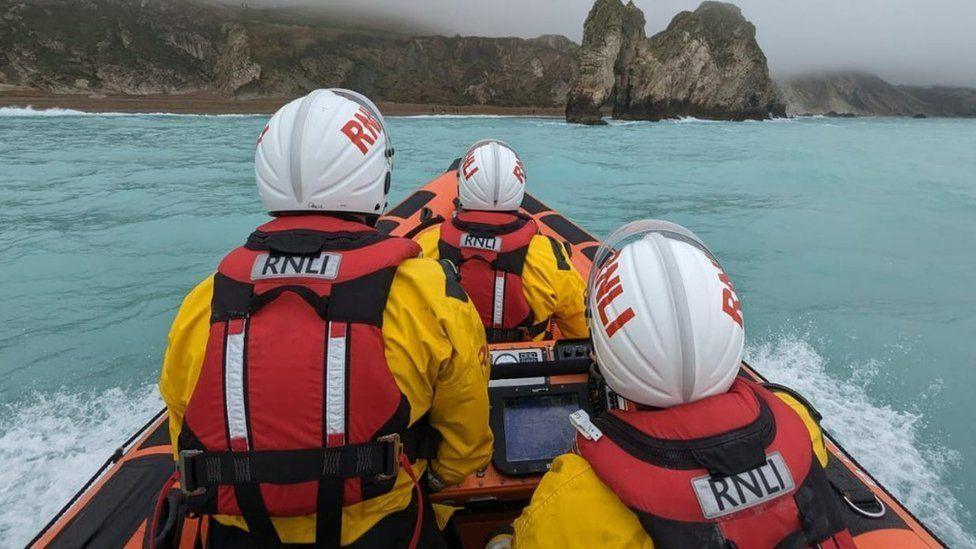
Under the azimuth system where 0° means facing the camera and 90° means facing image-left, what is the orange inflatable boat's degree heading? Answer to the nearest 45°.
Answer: approximately 180°

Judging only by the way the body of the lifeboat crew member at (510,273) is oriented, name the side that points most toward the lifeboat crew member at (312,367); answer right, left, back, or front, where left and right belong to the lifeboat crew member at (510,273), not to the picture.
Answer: back

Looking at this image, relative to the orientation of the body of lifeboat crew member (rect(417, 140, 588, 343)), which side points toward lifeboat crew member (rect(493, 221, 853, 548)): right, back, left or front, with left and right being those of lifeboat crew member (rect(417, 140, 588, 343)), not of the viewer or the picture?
back

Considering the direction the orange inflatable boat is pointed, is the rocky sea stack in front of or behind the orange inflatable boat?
in front

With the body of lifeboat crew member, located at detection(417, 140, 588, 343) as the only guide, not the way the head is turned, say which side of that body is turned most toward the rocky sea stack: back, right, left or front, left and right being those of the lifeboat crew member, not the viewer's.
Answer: front

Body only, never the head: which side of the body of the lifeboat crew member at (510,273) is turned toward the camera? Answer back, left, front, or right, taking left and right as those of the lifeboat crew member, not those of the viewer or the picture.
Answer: back
